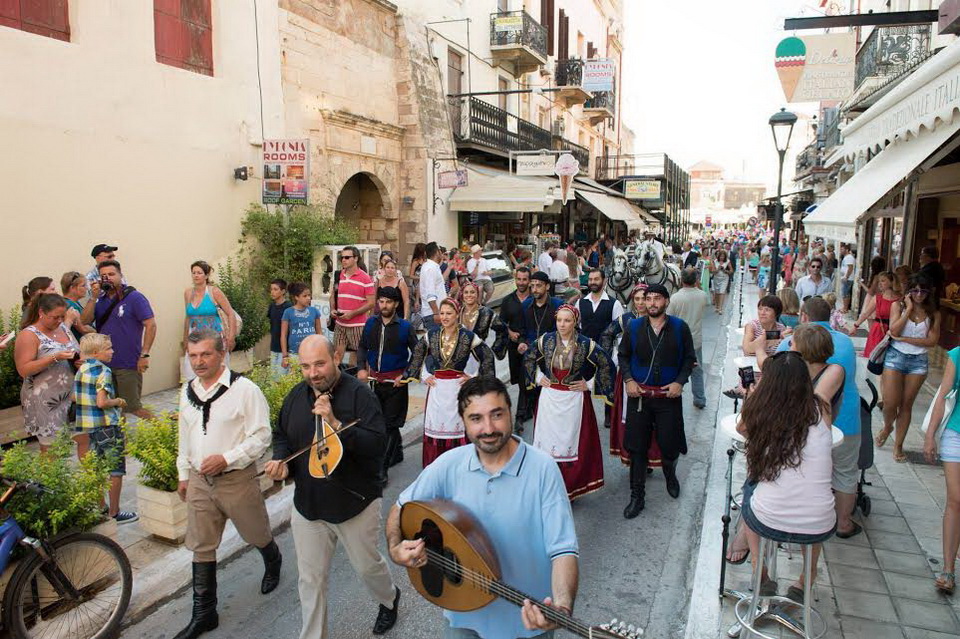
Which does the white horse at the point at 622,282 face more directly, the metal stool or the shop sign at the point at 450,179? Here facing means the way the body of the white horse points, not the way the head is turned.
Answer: the metal stool

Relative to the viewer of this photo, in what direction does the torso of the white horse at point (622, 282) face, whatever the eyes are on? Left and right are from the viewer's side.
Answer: facing the viewer

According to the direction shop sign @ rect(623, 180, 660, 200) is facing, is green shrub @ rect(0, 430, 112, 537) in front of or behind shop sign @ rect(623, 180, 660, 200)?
in front

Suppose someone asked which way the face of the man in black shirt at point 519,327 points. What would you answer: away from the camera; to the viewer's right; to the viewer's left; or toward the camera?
toward the camera

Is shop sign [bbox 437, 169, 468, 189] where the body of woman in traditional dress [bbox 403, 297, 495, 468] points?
no

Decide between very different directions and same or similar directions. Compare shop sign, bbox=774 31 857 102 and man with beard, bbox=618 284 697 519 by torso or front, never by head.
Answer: same or similar directions

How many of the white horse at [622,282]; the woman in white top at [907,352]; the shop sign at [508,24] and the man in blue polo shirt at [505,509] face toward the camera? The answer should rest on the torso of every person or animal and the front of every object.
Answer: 4

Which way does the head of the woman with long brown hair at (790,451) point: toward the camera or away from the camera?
away from the camera

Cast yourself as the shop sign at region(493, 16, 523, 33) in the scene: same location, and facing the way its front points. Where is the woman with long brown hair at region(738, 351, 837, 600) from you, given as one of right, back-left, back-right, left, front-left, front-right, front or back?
front

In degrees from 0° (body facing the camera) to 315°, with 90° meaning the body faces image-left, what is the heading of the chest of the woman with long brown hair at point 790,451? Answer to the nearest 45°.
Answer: approximately 180°

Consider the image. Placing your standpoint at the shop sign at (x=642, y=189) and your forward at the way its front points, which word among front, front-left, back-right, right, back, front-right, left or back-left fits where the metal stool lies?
front

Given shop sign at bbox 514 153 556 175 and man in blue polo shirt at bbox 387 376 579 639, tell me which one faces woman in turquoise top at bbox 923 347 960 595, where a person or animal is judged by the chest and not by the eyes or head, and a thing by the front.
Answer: the shop sign

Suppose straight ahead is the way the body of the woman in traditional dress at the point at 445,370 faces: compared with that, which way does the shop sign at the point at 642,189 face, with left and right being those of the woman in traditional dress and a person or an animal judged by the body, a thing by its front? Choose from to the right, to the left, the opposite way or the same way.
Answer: the same way

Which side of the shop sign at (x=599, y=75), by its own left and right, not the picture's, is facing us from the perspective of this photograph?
front

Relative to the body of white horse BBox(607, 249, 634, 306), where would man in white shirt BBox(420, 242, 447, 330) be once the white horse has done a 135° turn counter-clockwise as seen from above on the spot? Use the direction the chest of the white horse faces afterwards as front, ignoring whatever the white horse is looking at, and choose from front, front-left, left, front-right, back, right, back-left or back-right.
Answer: back

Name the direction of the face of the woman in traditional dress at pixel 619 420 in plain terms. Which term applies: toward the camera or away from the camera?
toward the camera

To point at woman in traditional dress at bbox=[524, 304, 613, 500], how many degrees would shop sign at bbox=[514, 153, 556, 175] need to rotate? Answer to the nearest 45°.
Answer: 0° — it already faces them

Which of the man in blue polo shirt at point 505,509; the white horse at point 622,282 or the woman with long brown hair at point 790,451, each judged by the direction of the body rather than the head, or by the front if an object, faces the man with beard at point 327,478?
the white horse

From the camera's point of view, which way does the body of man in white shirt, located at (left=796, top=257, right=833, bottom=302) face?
toward the camera
